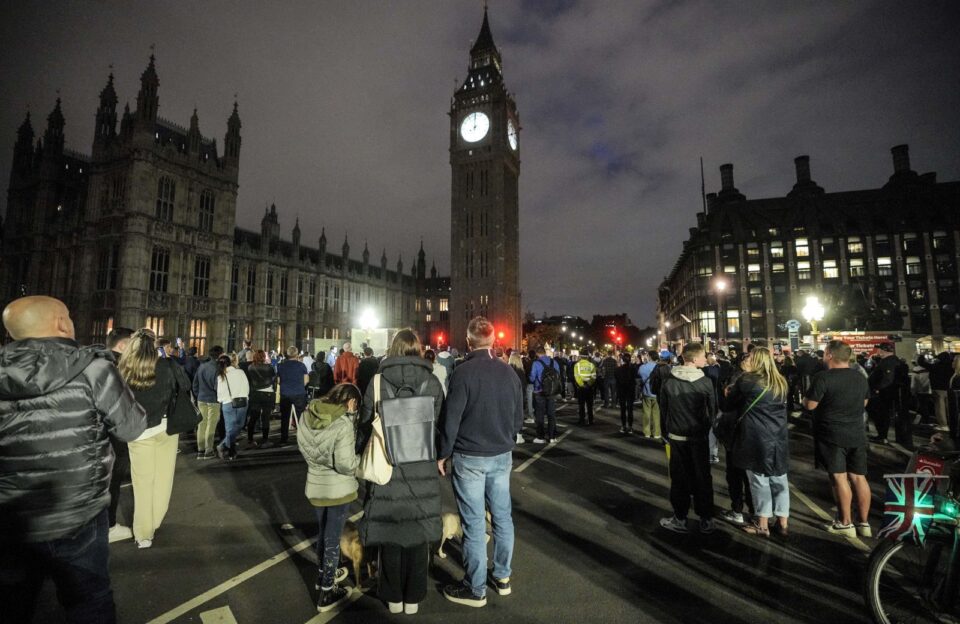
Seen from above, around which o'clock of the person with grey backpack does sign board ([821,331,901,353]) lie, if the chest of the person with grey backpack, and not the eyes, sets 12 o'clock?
The sign board is roughly at 2 o'clock from the person with grey backpack.

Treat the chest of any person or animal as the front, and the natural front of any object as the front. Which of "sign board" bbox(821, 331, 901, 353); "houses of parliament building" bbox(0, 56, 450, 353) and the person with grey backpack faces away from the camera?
the person with grey backpack

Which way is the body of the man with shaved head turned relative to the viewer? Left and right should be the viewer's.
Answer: facing away from the viewer and to the right of the viewer

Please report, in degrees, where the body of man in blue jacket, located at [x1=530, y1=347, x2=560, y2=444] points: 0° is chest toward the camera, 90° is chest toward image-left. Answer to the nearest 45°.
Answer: approximately 180°

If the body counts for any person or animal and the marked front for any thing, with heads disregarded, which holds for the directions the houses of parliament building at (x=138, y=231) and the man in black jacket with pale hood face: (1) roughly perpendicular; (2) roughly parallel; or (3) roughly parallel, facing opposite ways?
roughly perpendicular

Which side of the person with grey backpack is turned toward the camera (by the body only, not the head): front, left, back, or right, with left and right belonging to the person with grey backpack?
back

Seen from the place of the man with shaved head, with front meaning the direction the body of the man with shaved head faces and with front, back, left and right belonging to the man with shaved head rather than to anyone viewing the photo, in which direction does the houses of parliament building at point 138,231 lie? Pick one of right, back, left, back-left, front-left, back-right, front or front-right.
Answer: front-left

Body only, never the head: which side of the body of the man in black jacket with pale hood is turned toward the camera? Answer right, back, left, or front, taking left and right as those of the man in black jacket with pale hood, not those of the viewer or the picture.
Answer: back

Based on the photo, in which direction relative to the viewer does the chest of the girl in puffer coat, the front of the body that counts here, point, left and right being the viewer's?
facing away from the viewer and to the right of the viewer

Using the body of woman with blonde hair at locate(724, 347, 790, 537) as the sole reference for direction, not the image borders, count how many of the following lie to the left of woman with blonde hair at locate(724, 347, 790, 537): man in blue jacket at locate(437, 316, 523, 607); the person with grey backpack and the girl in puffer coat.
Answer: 3

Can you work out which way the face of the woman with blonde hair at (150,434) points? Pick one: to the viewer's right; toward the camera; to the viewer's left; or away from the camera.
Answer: away from the camera

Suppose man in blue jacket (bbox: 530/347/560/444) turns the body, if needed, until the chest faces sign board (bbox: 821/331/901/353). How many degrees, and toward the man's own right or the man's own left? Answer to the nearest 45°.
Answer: approximately 45° to the man's own right
